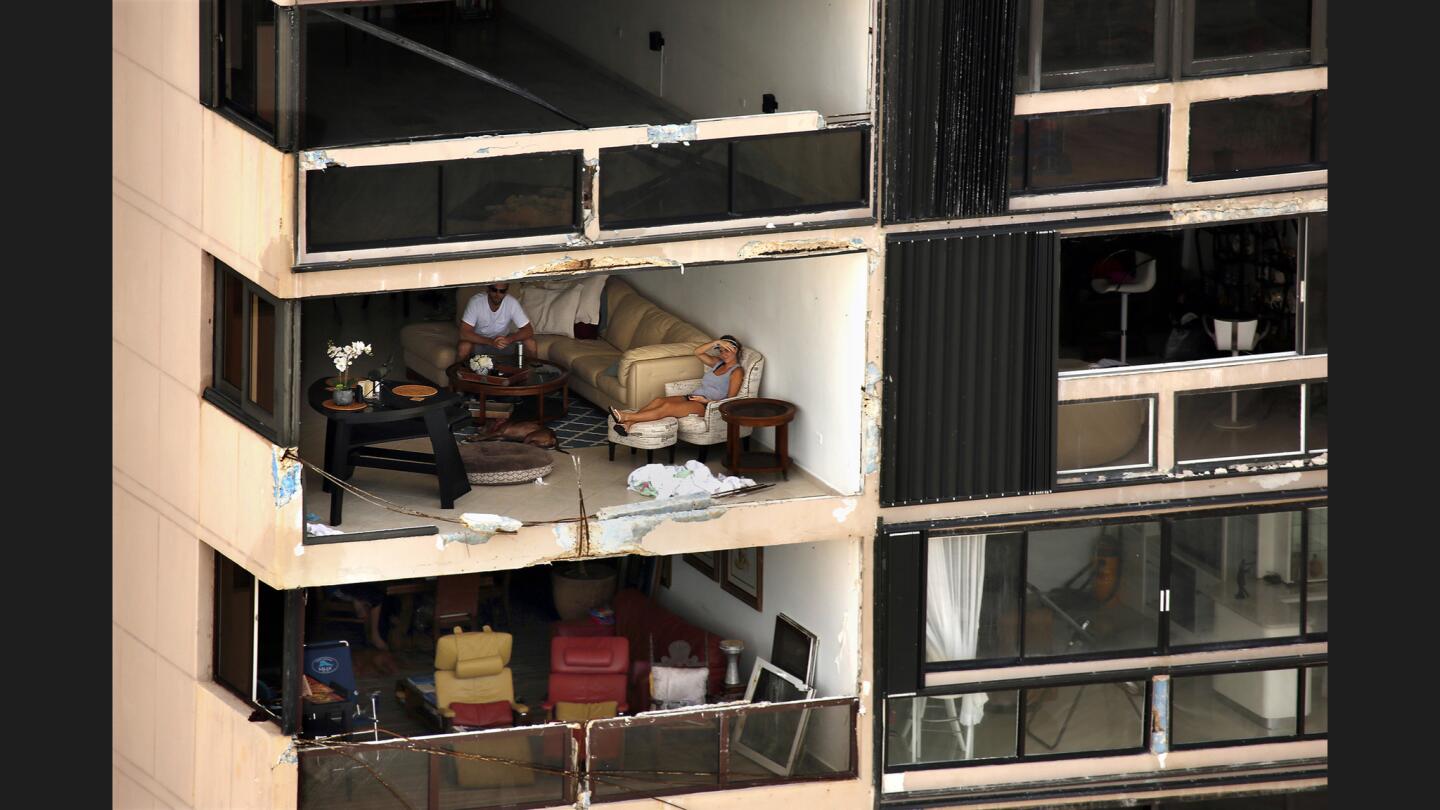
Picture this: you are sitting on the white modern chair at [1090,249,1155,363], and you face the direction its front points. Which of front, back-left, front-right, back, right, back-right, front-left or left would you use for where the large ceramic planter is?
front

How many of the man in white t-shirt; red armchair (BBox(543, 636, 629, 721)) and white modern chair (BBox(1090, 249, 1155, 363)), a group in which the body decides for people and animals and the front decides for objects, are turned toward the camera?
2

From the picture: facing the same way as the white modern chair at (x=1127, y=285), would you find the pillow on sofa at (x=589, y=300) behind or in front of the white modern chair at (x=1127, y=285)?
in front

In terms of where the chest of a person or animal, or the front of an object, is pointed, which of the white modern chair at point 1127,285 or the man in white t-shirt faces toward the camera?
the man in white t-shirt

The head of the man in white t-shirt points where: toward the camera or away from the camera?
toward the camera

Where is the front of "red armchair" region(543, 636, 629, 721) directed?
toward the camera

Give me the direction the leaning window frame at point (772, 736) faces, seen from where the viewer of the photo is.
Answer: facing the viewer and to the left of the viewer

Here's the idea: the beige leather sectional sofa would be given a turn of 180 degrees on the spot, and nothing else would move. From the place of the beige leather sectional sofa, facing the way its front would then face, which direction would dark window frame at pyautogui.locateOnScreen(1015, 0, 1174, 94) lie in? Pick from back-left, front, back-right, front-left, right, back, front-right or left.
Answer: right
